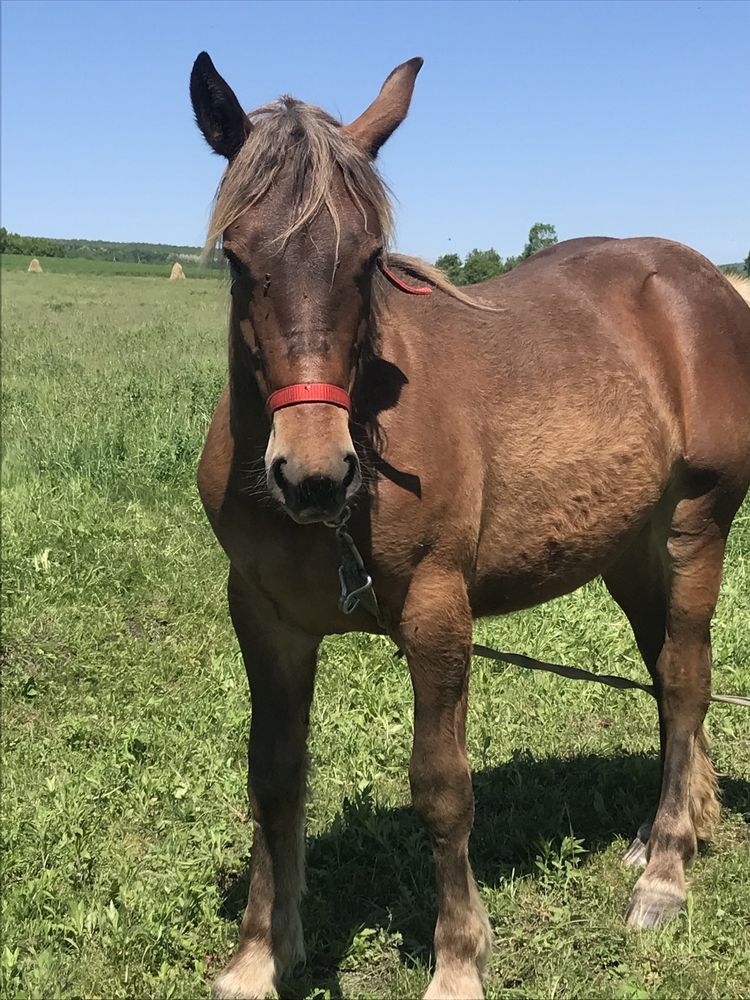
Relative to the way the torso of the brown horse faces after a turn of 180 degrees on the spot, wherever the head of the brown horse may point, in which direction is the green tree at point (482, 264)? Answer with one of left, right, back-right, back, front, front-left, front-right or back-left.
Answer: front-left

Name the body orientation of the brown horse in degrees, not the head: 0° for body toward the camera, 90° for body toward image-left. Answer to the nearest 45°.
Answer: approximately 45°

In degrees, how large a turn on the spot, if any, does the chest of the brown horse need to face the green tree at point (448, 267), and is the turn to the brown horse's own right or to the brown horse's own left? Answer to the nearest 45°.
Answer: approximately 135° to the brown horse's own right
